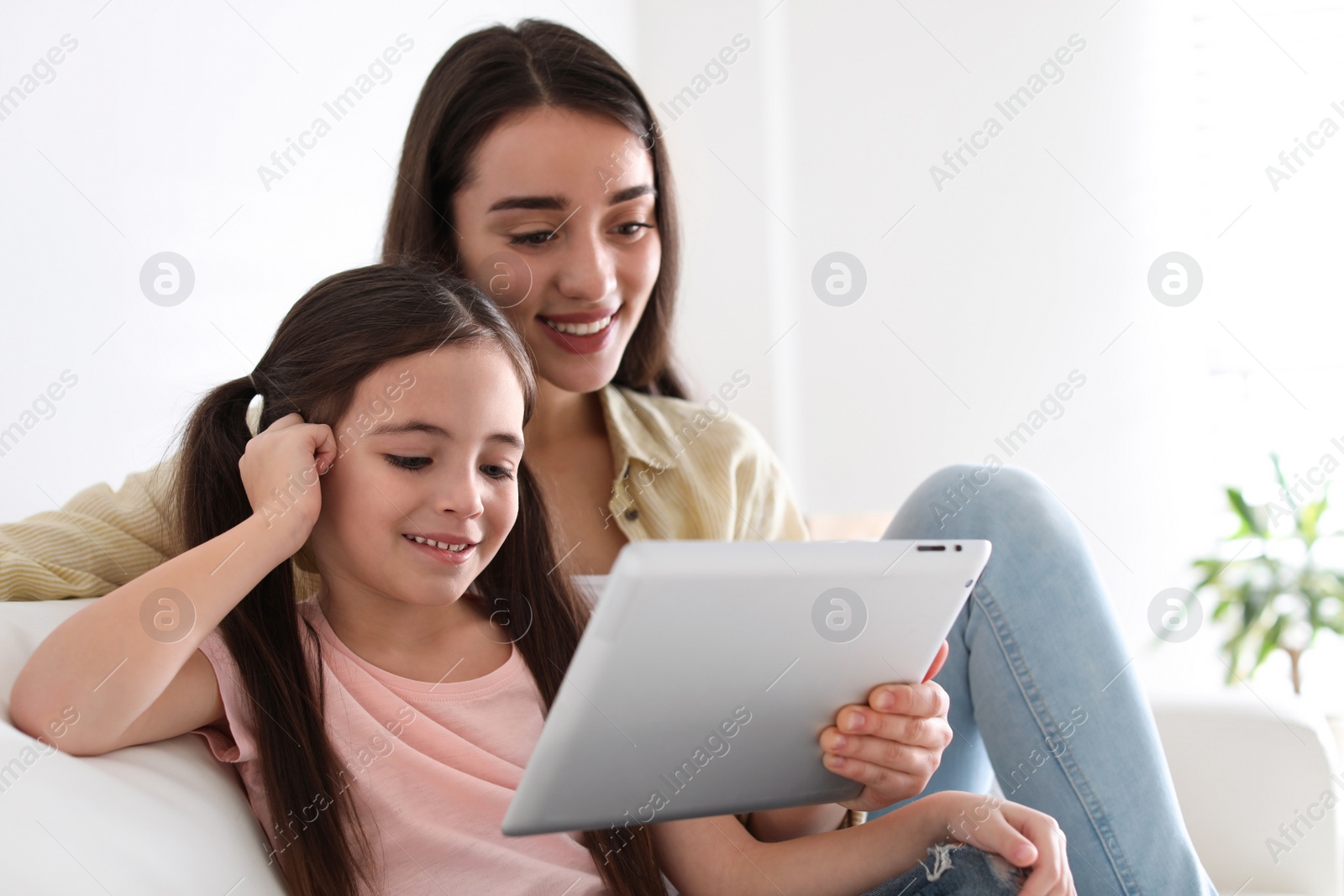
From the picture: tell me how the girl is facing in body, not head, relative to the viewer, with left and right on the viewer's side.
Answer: facing the viewer and to the right of the viewer

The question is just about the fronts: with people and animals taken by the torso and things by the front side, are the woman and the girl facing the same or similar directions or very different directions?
same or similar directions

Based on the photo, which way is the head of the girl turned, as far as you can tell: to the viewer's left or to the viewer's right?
to the viewer's right

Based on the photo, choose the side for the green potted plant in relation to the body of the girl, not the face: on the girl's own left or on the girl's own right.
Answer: on the girl's own left

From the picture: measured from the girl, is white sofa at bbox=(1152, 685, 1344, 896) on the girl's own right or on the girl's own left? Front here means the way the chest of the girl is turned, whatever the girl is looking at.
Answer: on the girl's own left

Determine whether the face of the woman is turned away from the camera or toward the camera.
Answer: toward the camera

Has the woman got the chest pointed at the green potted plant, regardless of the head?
no
